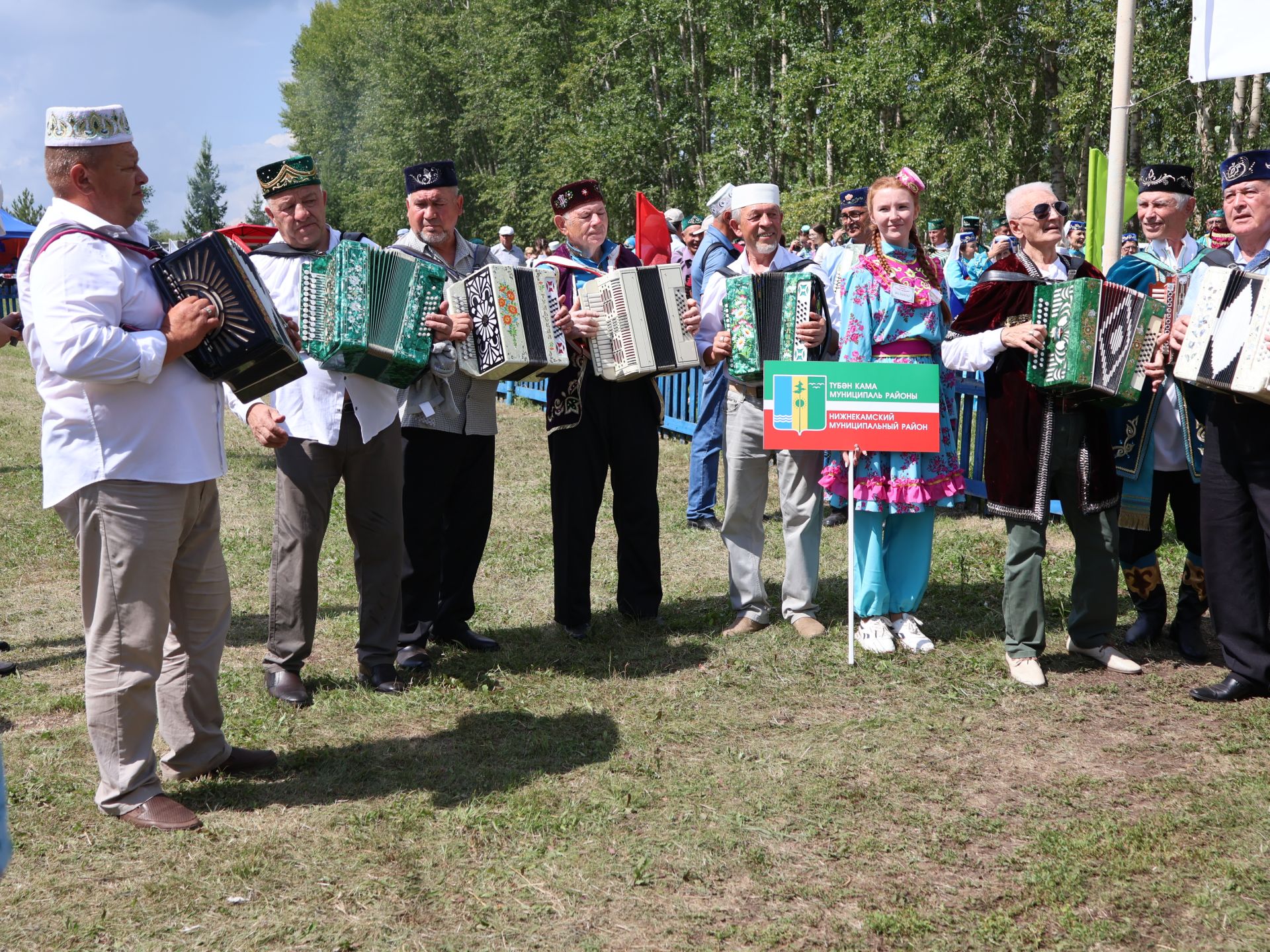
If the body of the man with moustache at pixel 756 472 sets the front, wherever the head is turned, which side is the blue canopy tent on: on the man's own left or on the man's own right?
on the man's own right

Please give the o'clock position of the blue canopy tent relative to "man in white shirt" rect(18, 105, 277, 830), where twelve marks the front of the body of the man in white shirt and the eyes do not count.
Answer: The blue canopy tent is roughly at 9 o'clock from the man in white shirt.

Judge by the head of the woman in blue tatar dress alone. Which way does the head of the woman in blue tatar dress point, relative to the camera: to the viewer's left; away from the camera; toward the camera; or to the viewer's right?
toward the camera

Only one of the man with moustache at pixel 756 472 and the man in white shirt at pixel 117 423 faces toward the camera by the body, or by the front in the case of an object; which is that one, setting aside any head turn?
the man with moustache

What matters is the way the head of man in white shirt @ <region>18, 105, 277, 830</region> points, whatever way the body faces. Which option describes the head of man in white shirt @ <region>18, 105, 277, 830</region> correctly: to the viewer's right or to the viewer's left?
to the viewer's right

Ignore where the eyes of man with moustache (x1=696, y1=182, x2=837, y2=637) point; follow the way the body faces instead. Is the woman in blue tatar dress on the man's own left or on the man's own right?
on the man's own left

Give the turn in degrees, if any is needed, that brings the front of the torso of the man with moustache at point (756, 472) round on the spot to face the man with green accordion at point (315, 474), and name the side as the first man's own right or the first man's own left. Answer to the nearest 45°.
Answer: approximately 45° to the first man's own right

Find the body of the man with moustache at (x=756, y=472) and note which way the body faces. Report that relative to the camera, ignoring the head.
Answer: toward the camera

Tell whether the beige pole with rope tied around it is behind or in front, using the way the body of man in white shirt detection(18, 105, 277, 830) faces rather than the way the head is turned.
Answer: in front

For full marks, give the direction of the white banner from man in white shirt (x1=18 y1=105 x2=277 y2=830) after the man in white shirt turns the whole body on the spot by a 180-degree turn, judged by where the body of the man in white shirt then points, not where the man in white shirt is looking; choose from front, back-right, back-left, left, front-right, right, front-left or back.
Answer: back

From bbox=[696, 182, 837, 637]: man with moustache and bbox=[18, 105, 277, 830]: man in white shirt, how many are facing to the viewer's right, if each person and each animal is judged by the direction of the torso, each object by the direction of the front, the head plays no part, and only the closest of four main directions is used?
1

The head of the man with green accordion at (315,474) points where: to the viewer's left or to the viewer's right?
to the viewer's right

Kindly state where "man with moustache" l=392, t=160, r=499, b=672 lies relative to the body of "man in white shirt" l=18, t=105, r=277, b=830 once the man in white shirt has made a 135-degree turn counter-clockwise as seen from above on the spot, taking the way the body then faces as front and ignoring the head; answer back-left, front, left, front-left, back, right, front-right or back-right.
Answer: right

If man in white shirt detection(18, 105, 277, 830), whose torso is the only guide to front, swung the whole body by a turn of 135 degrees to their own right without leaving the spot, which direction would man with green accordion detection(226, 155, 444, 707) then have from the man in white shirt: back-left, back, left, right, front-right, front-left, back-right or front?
back

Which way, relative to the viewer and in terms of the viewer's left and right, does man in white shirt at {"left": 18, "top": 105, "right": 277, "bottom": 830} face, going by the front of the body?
facing to the right of the viewer
